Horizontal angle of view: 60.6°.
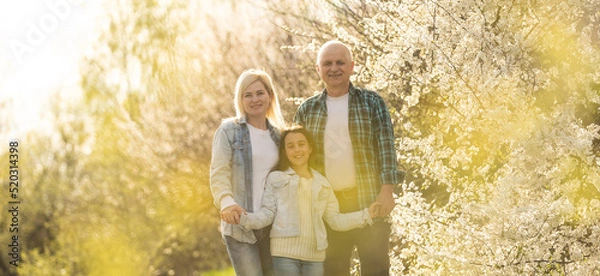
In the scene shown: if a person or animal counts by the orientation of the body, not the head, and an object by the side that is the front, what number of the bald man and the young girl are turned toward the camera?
2

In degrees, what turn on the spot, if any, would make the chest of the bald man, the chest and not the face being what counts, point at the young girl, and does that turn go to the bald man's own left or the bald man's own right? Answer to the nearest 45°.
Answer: approximately 45° to the bald man's own right

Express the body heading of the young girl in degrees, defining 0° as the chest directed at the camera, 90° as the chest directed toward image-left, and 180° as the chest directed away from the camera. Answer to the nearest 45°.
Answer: approximately 0°
